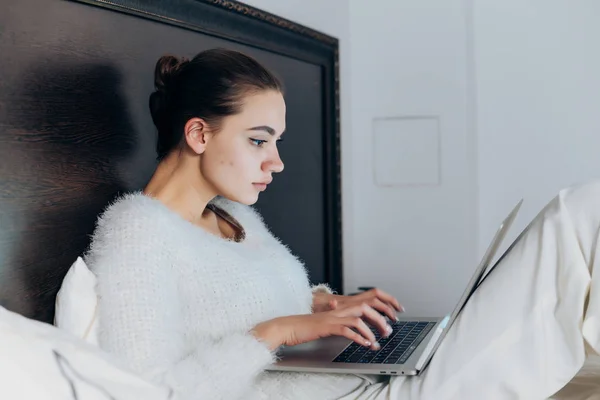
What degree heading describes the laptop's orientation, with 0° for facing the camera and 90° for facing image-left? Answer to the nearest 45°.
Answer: approximately 90°

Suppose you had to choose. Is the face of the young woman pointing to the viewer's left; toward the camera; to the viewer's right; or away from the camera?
to the viewer's right

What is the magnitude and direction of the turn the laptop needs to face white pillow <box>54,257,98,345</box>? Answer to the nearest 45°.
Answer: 0° — it already faces it
